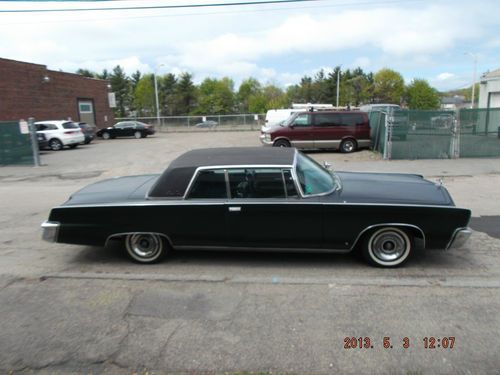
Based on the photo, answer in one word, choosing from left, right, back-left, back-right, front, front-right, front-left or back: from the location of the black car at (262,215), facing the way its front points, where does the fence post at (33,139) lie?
back-left

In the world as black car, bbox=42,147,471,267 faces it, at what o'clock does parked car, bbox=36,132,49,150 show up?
The parked car is roughly at 8 o'clock from the black car.

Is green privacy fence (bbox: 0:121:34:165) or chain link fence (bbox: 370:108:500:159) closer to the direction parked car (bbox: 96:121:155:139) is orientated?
the green privacy fence

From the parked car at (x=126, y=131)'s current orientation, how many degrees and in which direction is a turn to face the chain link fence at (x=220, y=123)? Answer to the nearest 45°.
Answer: approximately 135° to its right

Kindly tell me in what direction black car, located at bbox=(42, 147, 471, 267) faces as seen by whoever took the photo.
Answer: facing to the right of the viewer

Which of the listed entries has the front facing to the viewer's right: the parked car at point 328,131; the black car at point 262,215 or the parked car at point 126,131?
the black car

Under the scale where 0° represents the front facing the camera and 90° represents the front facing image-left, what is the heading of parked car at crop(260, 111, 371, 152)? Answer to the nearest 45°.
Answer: approximately 90°

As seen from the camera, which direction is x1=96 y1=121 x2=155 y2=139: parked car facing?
to the viewer's left

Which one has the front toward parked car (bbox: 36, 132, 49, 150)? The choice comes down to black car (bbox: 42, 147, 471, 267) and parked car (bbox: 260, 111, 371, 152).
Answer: parked car (bbox: 260, 111, 371, 152)

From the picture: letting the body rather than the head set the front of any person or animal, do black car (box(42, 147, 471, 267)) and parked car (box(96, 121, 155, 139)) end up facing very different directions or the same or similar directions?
very different directions
